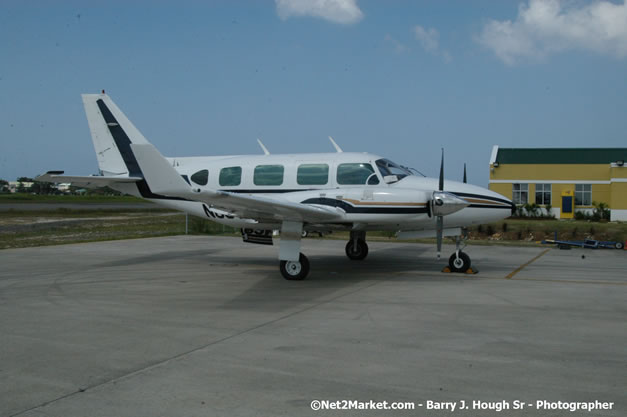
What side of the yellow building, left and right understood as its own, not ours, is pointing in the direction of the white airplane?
front

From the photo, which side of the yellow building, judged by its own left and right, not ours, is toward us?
front

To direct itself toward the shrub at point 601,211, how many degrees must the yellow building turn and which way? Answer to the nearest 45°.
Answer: approximately 45° to its left
